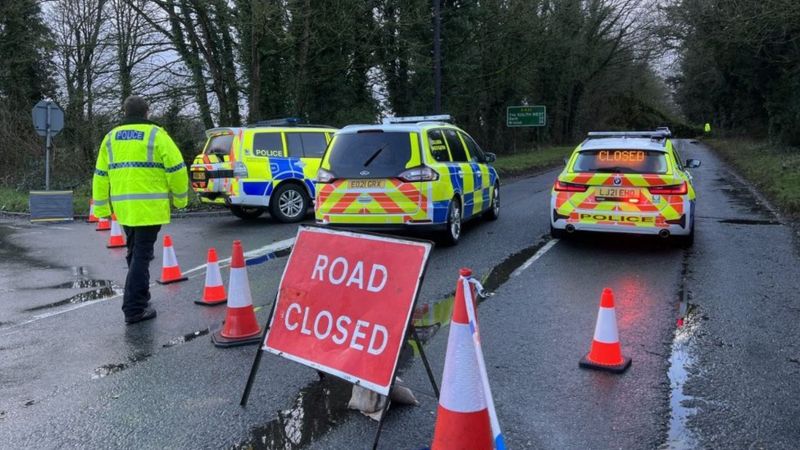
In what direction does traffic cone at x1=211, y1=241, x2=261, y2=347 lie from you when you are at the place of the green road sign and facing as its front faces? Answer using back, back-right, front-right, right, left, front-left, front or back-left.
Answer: front

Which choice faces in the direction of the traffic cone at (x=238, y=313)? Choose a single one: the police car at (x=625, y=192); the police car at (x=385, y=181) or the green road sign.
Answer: the green road sign

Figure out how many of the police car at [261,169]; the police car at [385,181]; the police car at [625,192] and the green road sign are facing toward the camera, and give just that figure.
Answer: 1

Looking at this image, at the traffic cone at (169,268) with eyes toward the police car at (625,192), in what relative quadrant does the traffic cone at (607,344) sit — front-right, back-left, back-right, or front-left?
front-right

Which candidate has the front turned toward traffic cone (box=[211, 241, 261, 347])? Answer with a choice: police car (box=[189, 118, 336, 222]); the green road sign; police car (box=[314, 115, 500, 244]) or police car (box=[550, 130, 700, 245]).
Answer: the green road sign

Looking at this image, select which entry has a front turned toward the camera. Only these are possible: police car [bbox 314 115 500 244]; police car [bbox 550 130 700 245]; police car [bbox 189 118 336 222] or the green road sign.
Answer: the green road sign

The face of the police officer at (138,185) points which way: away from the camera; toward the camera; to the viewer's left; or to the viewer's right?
away from the camera

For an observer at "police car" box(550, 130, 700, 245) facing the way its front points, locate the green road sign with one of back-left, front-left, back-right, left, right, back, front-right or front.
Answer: front

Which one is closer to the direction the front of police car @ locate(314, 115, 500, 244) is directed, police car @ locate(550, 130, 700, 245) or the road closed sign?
the police car

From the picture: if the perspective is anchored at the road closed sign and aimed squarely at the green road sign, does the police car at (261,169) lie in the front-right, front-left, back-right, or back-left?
front-left

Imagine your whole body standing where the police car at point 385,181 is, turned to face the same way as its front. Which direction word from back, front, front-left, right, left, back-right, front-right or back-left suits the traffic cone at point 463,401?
back-right

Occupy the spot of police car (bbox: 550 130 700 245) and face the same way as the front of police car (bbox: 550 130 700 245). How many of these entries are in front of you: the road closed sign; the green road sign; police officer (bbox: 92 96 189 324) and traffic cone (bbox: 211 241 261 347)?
1

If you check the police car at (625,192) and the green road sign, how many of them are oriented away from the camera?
1

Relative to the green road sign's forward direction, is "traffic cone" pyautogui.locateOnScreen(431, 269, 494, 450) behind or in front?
in front

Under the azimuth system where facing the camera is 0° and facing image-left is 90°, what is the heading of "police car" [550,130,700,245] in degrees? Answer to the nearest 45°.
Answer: approximately 180°

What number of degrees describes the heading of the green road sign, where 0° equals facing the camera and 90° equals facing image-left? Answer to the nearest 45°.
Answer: approximately 0°

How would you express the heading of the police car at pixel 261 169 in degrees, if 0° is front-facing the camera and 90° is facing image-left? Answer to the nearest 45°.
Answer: approximately 225°

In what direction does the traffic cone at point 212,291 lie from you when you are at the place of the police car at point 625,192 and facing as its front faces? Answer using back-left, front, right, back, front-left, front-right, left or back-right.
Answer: back-left
